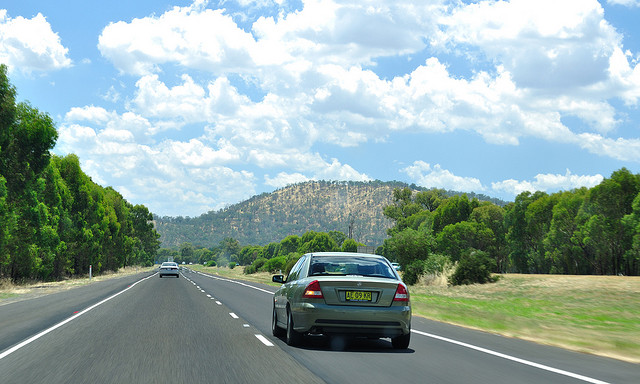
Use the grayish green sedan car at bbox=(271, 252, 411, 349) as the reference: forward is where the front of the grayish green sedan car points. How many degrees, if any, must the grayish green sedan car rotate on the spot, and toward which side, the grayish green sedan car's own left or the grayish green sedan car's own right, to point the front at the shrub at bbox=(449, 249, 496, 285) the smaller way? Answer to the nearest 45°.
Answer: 0° — it already faces it

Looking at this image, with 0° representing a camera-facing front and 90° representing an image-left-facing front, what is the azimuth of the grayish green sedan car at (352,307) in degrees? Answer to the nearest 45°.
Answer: approximately 180°
